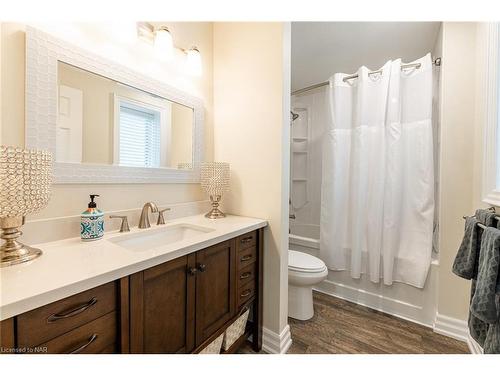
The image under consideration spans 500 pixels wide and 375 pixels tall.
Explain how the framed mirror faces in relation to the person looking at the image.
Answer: facing the viewer and to the right of the viewer

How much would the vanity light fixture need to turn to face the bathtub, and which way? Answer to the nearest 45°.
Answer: approximately 45° to its left

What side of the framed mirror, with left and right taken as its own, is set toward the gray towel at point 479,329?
front

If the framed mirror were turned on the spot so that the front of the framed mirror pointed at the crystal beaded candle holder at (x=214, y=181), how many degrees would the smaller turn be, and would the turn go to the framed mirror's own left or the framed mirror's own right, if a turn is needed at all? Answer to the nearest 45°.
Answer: approximately 45° to the framed mirror's own left

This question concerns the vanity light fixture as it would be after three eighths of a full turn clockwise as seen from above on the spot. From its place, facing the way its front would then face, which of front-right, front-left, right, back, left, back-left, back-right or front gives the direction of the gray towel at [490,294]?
back-left

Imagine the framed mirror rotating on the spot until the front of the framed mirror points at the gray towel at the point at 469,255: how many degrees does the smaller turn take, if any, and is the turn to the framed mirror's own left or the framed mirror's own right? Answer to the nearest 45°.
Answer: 0° — it already faces it

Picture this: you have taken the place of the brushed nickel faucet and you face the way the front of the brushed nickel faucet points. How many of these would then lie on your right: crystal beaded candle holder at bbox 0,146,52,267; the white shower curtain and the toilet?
1

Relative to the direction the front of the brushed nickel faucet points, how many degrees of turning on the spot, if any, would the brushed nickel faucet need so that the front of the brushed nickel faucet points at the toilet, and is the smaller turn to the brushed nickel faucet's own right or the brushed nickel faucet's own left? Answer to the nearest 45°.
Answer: approximately 45° to the brushed nickel faucet's own left
